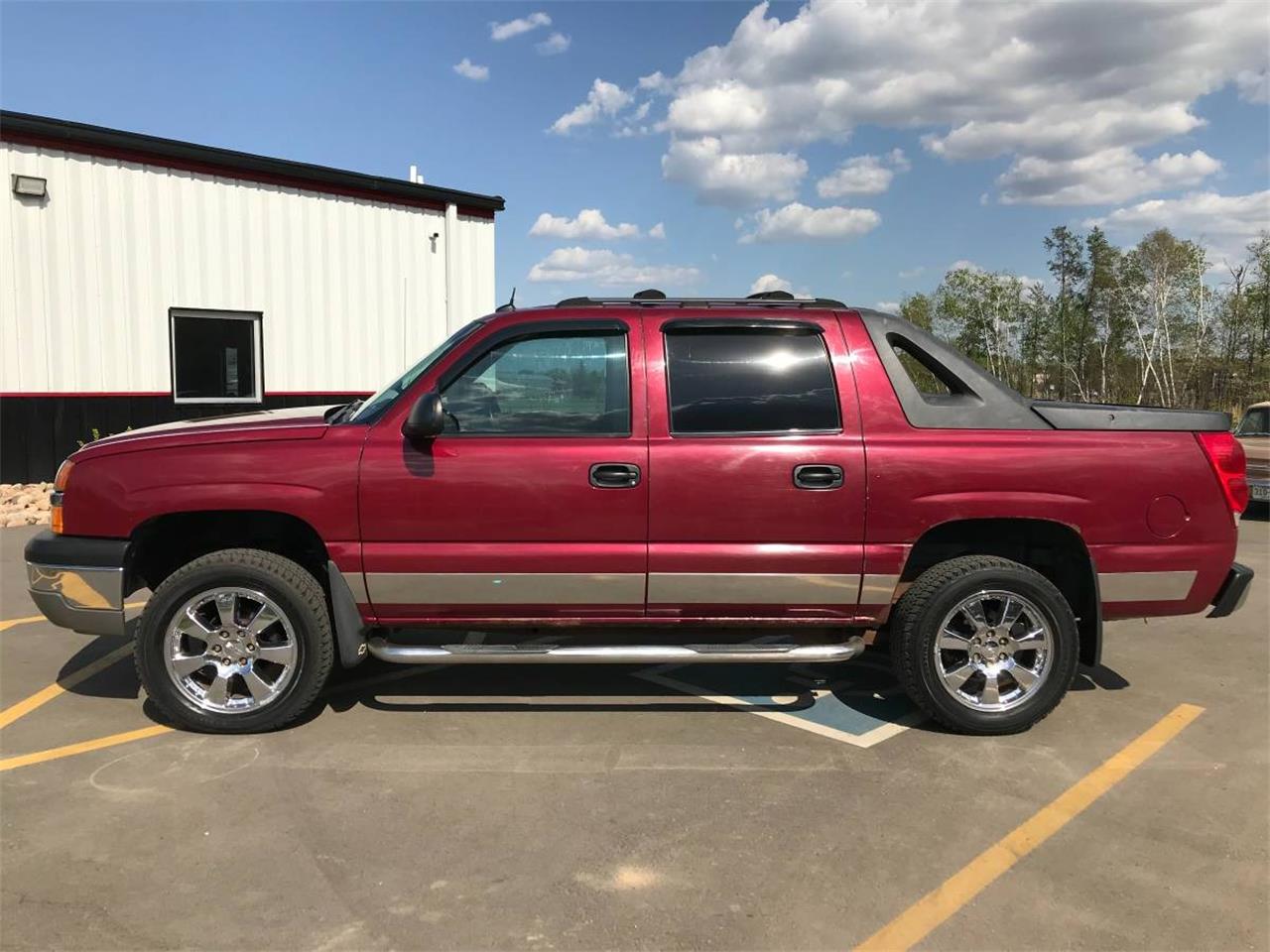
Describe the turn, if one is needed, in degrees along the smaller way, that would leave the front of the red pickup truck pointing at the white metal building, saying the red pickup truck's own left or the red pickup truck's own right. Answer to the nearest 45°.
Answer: approximately 45° to the red pickup truck's own right

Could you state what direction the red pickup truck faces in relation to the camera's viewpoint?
facing to the left of the viewer
